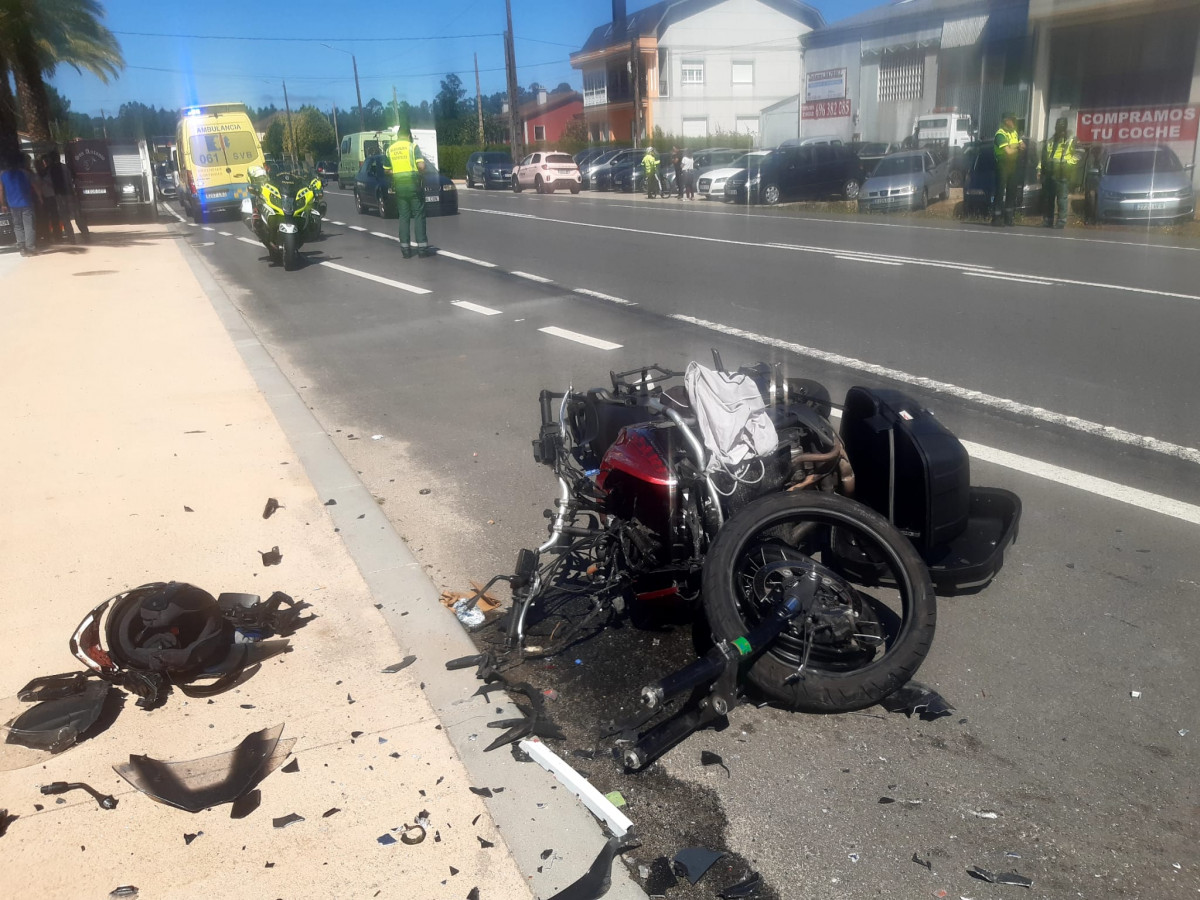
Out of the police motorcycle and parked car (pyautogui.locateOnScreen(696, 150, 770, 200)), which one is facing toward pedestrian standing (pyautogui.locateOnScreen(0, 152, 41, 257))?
the parked car

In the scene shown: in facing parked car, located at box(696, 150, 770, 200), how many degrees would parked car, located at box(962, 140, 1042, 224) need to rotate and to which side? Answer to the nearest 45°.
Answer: approximately 135° to its right

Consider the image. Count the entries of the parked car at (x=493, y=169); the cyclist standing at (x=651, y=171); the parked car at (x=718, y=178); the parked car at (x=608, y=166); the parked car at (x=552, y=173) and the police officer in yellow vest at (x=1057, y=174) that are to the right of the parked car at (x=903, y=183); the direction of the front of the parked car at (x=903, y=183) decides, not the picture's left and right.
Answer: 5

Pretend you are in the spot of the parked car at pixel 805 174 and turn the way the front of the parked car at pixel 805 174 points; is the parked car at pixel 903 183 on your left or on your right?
on your left

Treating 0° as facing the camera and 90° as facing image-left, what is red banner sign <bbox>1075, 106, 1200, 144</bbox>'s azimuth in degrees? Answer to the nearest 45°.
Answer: approximately 0°

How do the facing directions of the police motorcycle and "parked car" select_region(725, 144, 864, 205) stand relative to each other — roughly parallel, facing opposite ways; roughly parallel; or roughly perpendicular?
roughly perpendicular

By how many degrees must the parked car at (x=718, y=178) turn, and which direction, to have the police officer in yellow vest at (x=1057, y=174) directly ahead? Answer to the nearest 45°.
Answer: approximately 90° to its left

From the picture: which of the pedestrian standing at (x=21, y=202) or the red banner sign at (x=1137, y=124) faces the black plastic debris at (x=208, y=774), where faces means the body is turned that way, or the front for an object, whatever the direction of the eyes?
the red banner sign

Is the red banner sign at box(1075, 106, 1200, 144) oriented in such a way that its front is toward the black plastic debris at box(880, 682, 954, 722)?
yes

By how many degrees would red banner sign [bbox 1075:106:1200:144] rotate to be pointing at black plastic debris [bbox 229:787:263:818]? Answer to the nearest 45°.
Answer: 0° — it already faces it
